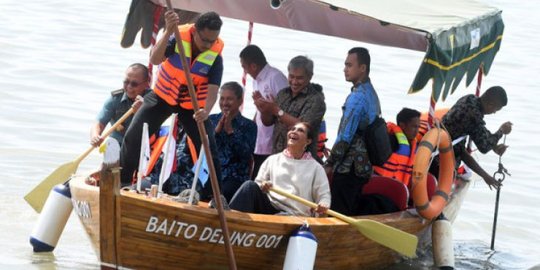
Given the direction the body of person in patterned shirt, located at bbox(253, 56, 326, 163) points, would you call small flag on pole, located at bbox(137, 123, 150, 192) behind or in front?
in front

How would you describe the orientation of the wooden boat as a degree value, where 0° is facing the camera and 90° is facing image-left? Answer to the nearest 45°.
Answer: approximately 45°

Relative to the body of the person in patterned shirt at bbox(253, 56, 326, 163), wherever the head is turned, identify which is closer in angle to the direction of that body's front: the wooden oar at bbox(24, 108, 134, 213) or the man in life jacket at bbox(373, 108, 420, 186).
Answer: the wooden oar

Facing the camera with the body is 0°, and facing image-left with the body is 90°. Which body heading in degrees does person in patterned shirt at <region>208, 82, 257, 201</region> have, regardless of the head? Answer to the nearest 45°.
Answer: approximately 45°

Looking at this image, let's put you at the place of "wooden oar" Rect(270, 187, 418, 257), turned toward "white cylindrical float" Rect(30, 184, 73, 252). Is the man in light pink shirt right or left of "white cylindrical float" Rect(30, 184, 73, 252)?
right

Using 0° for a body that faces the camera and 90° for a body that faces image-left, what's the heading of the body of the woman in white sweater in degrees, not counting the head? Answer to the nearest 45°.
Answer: approximately 45°

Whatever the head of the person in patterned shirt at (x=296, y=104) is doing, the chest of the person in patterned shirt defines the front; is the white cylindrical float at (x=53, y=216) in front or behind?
in front

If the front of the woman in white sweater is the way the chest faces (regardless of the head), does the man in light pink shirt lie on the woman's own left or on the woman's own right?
on the woman's own right
